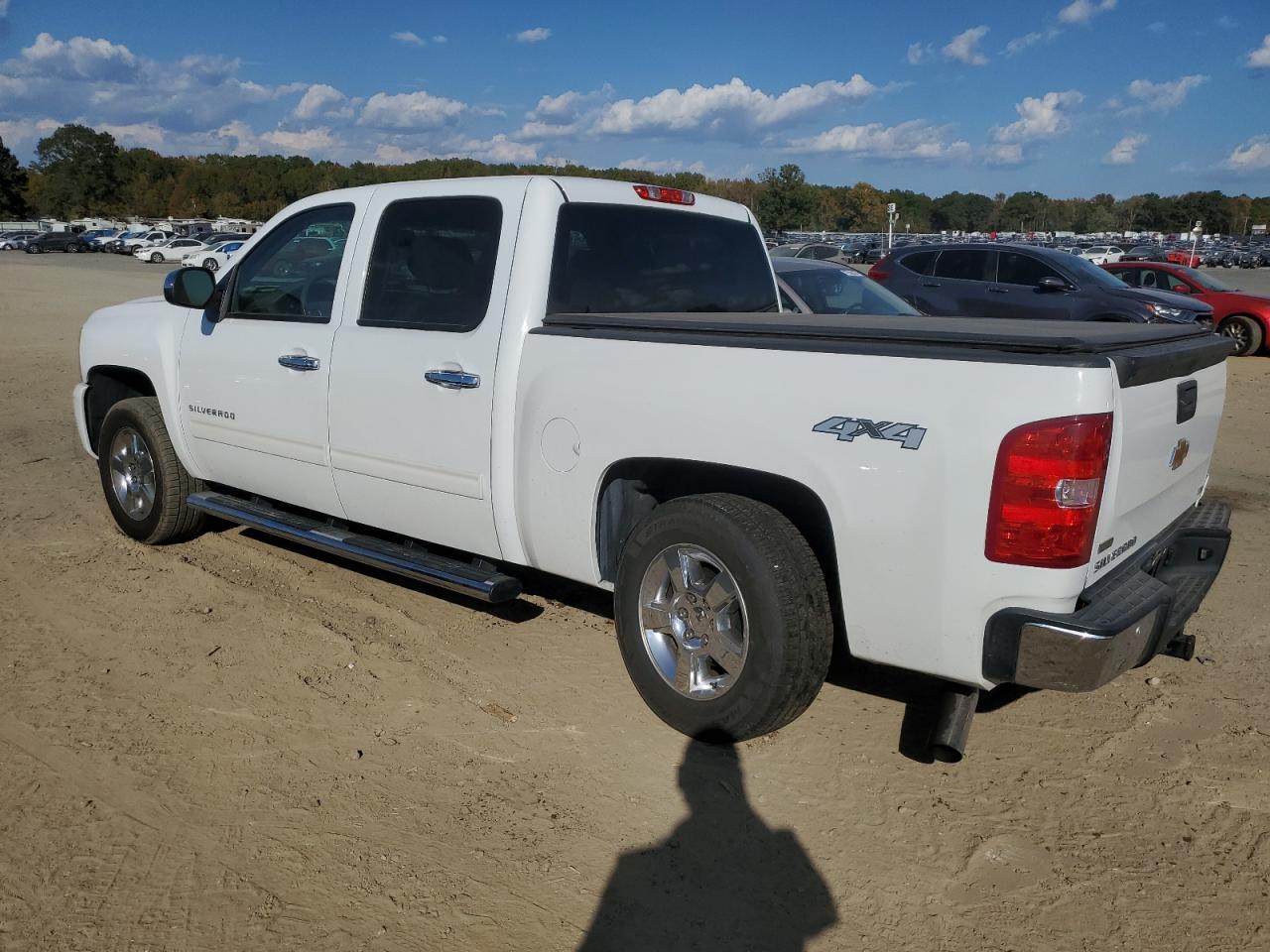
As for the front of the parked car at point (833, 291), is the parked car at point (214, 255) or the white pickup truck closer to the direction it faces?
the white pickup truck

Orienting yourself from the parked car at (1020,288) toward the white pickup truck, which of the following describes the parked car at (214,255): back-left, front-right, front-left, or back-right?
back-right

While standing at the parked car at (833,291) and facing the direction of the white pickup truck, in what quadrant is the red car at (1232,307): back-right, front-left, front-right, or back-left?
back-left

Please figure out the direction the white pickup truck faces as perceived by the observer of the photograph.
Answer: facing away from the viewer and to the left of the viewer

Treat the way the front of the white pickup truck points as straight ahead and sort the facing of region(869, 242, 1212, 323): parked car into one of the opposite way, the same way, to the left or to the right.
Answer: the opposite way

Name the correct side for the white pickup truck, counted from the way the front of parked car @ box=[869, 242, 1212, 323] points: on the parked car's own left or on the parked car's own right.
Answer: on the parked car's own right

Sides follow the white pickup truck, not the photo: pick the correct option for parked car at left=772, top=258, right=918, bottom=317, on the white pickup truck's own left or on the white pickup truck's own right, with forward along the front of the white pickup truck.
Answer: on the white pickup truck's own right

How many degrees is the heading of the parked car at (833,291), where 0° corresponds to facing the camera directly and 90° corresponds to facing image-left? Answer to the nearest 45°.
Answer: approximately 315°
